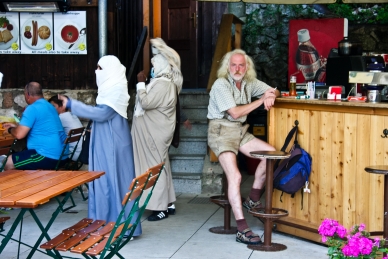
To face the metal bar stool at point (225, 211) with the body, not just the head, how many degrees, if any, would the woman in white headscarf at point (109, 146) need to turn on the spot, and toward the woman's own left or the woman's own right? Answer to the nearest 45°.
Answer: approximately 180°

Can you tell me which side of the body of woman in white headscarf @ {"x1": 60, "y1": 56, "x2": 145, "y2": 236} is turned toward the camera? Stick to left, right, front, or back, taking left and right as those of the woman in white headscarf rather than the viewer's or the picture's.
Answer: left

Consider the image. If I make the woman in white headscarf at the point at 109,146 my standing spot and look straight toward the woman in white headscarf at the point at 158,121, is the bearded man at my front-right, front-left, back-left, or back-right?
front-right

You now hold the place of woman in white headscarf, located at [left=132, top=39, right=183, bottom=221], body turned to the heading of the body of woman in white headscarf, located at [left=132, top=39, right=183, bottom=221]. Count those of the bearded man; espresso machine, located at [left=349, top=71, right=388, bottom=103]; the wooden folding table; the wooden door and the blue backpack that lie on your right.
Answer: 1

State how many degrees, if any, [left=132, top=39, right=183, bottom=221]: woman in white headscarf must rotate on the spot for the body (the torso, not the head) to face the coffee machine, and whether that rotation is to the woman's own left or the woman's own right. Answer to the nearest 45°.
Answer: approximately 180°

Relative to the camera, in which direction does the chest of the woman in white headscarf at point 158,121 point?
to the viewer's left

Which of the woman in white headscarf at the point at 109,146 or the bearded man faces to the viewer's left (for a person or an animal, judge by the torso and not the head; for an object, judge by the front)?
the woman in white headscarf

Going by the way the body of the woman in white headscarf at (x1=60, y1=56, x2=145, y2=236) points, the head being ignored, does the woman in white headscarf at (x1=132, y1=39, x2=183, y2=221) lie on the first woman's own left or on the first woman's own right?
on the first woman's own right

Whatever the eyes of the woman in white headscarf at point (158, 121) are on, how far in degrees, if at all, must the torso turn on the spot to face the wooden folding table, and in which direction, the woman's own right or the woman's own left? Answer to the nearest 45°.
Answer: approximately 90° to the woman's own left

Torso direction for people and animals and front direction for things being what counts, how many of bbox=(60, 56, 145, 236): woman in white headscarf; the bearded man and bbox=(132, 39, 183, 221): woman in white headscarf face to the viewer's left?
2

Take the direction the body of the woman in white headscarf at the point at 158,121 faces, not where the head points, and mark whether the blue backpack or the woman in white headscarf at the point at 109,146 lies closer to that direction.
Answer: the woman in white headscarf

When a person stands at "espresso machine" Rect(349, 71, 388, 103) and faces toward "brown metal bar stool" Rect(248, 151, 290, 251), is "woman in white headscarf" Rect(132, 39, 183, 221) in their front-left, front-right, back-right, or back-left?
front-right

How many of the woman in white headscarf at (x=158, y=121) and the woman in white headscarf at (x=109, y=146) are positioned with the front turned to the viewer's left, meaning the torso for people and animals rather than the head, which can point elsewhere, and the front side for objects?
2

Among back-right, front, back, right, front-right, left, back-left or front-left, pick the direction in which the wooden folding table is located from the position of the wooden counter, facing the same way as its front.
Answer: front

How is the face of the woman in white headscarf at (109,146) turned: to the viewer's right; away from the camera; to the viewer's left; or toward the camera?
to the viewer's left

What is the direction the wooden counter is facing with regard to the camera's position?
facing the viewer and to the left of the viewer

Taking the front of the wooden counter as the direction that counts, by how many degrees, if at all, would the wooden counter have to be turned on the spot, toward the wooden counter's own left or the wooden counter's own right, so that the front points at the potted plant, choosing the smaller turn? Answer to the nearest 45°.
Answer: approximately 45° to the wooden counter's own left
